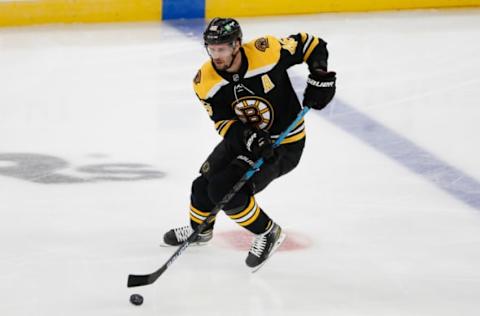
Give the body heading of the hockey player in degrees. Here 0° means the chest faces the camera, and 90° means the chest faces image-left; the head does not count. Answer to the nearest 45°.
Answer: approximately 45°
